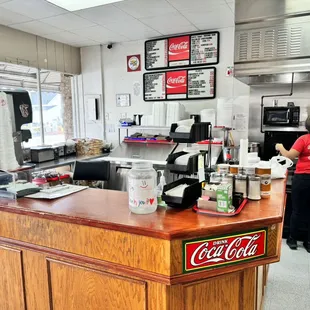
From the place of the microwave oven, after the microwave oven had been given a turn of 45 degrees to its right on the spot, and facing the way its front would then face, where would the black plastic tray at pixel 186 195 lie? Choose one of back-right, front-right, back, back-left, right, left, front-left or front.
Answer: front-left

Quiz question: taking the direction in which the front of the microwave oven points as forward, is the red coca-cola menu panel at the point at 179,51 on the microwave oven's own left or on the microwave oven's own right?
on the microwave oven's own right

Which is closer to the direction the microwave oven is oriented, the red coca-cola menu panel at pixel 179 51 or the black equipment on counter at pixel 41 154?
the black equipment on counter

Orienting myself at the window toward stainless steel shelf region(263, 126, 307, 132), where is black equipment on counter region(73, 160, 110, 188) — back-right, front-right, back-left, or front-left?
front-right

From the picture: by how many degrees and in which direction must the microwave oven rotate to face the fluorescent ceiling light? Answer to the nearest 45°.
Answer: approximately 45° to its right

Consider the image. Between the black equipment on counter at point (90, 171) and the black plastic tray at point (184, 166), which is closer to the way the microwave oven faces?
the black plastic tray

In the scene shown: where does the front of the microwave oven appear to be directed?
toward the camera

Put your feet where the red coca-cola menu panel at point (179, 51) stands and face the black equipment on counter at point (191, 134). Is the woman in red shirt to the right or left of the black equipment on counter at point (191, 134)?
left

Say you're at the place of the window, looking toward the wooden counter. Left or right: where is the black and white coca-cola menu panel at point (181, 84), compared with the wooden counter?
left

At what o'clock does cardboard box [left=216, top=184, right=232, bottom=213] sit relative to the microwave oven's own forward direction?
The cardboard box is roughly at 12 o'clock from the microwave oven.

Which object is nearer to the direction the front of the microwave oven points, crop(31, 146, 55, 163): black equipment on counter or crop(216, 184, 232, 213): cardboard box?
the cardboard box

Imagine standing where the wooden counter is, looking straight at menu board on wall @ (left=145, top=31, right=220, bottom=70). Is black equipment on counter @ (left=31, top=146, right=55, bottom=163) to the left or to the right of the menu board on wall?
left

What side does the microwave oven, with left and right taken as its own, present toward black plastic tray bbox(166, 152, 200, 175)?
front

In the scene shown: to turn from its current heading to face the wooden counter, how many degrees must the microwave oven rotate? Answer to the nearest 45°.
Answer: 0° — it already faces it
